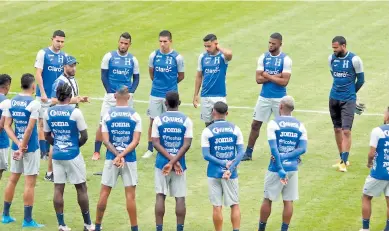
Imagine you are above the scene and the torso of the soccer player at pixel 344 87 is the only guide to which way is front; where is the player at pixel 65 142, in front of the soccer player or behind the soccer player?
in front

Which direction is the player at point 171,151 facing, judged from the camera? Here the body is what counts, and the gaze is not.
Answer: away from the camera

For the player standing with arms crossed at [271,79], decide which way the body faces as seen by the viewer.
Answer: toward the camera

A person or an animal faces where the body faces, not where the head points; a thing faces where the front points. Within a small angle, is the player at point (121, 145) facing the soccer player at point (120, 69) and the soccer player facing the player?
yes

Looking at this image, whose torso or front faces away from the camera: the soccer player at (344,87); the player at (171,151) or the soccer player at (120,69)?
the player

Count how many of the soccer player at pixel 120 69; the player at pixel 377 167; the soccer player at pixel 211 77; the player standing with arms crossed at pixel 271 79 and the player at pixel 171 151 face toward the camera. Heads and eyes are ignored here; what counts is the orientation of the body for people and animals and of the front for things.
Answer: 3

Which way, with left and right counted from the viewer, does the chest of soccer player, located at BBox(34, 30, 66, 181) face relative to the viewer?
facing the viewer and to the right of the viewer

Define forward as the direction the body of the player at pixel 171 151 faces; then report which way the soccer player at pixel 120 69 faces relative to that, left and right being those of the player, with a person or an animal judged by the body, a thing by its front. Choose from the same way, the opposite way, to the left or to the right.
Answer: the opposite way

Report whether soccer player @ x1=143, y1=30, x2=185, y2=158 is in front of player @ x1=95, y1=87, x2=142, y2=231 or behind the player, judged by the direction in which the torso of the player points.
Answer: in front

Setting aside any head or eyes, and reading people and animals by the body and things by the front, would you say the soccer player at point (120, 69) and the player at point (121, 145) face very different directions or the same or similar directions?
very different directions

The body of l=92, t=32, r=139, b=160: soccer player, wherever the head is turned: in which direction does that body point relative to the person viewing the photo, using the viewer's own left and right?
facing the viewer

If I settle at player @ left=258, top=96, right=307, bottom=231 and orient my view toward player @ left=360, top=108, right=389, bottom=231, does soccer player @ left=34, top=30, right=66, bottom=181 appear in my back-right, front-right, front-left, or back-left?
back-left

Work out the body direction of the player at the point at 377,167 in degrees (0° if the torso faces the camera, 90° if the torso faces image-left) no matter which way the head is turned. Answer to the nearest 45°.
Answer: approximately 135°

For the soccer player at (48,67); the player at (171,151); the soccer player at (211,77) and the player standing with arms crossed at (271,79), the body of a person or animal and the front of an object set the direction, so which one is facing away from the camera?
the player

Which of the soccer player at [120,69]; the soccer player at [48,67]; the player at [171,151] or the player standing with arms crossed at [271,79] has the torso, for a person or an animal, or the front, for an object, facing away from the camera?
the player

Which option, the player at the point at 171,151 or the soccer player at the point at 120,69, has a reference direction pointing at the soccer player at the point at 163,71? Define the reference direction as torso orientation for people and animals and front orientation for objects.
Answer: the player

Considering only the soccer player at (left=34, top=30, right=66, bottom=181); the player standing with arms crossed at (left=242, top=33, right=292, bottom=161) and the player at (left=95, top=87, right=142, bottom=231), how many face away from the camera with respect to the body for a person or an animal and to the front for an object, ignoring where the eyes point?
1
